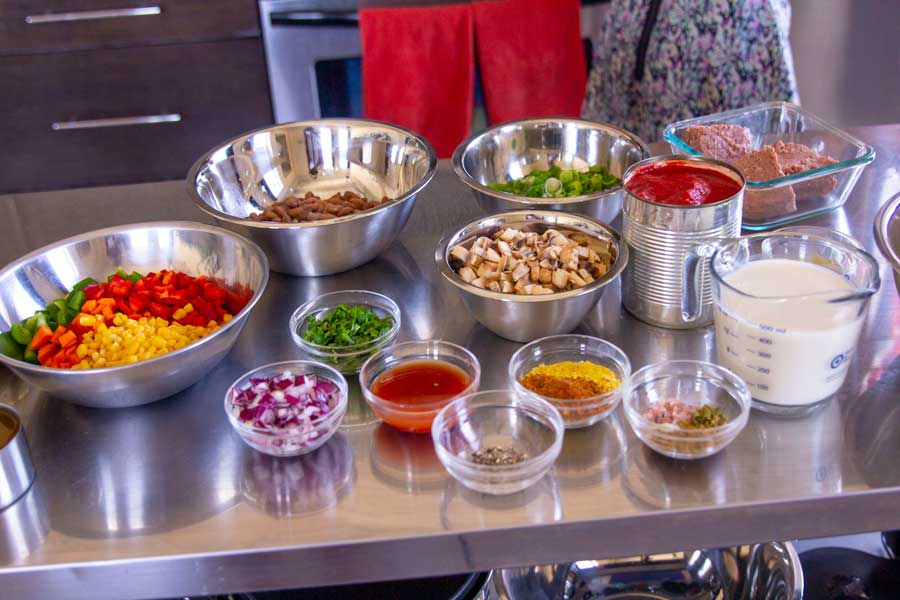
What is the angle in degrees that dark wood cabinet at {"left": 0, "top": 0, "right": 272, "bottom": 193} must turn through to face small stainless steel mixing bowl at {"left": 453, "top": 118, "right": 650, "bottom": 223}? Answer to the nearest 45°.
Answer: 0° — it already faces it

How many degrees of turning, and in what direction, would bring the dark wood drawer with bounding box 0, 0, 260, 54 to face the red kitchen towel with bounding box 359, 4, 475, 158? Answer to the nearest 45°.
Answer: approximately 45° to its left

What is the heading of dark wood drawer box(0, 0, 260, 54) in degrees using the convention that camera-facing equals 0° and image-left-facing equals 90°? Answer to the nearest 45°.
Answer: approximately 0°

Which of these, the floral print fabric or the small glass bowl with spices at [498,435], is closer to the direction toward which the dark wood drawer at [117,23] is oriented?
the small glass bowl with spices

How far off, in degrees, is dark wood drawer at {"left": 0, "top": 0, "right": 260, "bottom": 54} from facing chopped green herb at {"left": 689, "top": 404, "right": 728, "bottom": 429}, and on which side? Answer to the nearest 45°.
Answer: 0° — it already faces it

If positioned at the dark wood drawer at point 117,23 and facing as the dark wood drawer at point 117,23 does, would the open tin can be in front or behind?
in front

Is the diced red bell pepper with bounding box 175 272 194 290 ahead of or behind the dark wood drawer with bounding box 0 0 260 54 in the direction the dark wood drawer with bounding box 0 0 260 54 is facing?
ahead

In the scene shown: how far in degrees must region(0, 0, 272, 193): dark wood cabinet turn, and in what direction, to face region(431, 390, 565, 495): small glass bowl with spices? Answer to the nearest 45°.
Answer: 0° — it already faces it

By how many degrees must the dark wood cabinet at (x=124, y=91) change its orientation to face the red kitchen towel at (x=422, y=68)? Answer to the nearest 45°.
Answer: approximately 45° to its left

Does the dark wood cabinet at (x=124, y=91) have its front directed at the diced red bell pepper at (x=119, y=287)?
yes

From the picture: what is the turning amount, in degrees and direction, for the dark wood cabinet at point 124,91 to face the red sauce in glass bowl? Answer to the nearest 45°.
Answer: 0° — it already faces it

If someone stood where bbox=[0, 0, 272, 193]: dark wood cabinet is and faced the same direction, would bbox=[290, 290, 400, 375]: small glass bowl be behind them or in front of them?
in front

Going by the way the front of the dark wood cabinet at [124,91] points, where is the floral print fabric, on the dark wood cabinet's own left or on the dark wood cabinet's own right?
on the dark wood cabinet's own left

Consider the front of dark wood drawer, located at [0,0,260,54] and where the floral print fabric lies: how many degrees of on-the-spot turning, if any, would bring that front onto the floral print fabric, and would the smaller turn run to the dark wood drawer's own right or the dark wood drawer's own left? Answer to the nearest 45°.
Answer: approximately 45° to the dark wood drawer's own left
